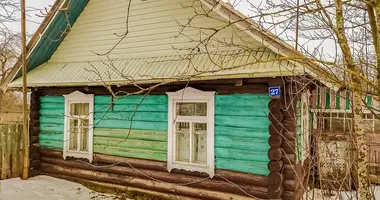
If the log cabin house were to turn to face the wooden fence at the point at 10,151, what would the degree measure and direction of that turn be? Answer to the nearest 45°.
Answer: approximately 90° to its right

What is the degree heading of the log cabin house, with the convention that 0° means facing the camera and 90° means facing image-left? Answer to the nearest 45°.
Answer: approximately 45°
